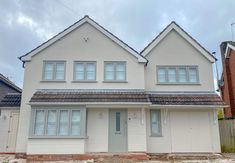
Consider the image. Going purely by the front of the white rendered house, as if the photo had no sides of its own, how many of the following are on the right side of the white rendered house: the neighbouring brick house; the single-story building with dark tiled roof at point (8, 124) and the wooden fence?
1

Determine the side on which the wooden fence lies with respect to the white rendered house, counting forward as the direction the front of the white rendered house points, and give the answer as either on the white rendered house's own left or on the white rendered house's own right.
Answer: on the white rendered house's own left

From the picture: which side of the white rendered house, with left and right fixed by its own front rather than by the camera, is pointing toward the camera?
front

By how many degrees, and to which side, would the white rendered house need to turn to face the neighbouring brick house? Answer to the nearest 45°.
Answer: approximately 135° to its left

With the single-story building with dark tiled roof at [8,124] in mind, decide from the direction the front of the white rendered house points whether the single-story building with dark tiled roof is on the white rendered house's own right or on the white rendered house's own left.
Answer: on the white rendered house's own right
